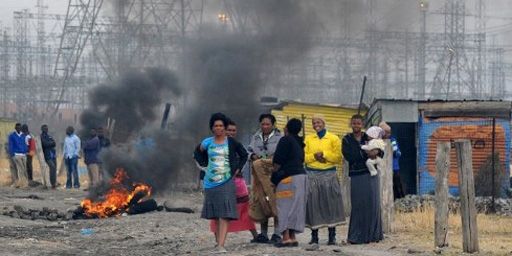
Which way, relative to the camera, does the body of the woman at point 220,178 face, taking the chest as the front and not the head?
toward the camera

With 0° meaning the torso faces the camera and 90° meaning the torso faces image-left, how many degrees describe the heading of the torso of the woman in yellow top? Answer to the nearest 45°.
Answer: approximately 0°

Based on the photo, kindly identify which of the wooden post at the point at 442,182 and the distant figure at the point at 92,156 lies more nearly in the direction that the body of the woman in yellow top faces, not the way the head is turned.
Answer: the wooden post

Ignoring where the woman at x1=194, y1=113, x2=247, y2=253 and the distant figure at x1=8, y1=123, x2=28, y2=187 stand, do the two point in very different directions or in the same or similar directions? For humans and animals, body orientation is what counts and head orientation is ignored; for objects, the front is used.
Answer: same or similar directions

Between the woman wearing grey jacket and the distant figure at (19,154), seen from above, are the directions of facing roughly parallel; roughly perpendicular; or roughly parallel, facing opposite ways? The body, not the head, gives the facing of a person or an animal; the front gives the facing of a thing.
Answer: roughly parallel

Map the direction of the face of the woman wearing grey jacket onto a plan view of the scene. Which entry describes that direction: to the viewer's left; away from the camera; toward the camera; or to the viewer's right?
toward the camera

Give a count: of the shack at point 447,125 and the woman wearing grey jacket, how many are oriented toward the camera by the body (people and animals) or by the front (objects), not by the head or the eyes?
2

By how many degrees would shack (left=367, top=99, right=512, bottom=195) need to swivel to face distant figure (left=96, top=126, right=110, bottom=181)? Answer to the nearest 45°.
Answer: approximately 90° to its right

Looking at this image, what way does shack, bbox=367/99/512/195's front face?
toward the camera

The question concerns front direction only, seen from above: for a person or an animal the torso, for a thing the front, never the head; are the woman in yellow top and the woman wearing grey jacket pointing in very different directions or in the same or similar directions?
same or similar directions

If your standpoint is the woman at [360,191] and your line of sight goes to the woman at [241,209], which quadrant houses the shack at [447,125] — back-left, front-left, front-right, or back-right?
back-right
